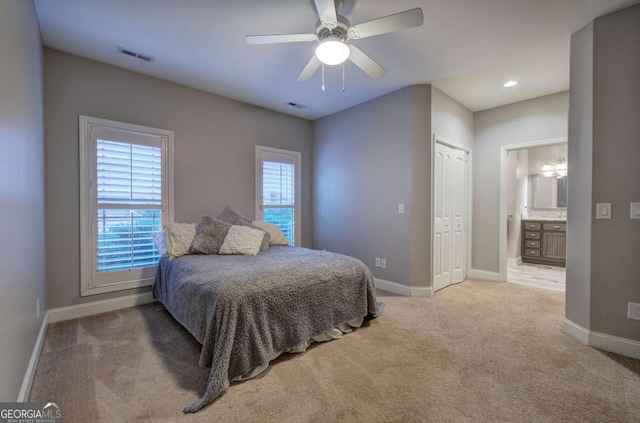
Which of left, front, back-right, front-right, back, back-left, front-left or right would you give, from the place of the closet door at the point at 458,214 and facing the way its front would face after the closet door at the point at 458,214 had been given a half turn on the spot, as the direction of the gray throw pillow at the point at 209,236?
left

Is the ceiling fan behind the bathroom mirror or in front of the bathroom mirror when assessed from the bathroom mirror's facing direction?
in front

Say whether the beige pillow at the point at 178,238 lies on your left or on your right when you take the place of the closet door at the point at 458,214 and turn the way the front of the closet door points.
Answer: on your right

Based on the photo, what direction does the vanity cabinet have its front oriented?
toward the camera

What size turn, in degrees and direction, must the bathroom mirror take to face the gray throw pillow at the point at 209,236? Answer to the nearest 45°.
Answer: approximately 45° to its right

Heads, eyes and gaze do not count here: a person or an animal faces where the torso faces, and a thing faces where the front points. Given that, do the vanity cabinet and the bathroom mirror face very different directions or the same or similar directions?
same or similar directions

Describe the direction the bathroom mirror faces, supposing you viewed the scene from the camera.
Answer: facing the viewer

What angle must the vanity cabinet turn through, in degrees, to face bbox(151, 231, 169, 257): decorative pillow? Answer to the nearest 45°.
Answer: approximately 45° to its right

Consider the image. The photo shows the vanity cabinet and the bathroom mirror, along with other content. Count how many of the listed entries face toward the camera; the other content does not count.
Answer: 2
